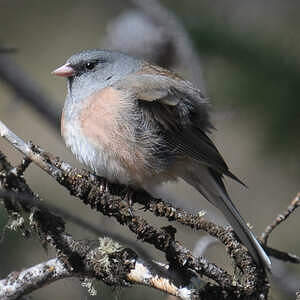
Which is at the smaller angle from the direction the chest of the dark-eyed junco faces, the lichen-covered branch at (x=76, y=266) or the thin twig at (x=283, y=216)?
the lichen-covered branch

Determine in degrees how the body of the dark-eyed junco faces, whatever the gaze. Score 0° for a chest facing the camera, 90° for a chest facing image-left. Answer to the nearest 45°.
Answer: approximately 90°

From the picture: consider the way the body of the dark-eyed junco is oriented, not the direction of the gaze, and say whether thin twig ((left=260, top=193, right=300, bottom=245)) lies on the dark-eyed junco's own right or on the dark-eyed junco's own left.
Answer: on the dark-eyed junco's own left

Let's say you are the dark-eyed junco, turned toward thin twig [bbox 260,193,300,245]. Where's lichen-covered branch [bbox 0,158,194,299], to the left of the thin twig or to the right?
right

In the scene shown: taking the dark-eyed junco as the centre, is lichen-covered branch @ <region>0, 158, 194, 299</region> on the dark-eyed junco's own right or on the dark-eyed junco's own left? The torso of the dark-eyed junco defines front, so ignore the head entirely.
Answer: on the dark-eyed junco's own left
